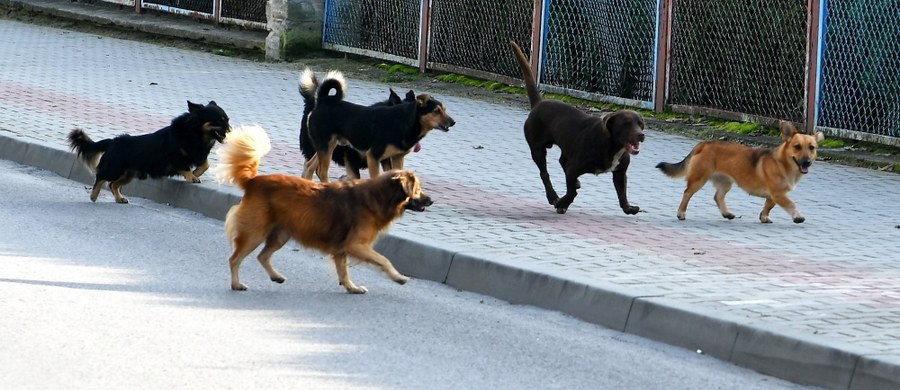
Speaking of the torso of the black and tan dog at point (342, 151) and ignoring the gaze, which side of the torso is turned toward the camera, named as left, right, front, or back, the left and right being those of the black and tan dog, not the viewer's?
right

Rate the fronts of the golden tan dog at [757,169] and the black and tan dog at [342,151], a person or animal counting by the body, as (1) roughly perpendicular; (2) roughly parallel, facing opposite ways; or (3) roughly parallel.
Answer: roughly parallel

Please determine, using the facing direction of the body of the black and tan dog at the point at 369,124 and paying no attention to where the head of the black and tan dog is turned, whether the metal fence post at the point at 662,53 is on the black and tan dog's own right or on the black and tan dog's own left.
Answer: on the black and tan dog's own left

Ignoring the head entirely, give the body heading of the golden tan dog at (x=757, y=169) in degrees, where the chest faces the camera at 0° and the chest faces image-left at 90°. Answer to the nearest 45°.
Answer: approximately 270°

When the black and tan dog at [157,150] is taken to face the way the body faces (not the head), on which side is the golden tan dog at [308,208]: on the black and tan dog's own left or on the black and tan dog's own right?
on the black and tan dog's own right

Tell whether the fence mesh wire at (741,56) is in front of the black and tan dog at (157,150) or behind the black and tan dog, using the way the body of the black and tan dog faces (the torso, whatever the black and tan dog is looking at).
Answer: in front

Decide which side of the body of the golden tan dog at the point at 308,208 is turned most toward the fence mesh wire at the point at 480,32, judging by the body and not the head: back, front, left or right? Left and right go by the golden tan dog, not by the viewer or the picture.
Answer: left

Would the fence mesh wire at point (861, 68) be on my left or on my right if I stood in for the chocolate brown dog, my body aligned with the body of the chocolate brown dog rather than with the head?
on my left

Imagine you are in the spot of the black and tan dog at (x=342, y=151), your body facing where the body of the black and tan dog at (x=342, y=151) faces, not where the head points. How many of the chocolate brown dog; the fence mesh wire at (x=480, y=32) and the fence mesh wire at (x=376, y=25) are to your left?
2

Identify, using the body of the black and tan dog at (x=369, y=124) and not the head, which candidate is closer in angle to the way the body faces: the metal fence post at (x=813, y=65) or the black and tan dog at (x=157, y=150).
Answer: the metal fence post

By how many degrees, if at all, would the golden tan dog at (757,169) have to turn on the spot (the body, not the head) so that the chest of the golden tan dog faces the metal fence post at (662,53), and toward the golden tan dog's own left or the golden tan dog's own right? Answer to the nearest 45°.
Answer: approximately 90° to the golden tan dog's own left

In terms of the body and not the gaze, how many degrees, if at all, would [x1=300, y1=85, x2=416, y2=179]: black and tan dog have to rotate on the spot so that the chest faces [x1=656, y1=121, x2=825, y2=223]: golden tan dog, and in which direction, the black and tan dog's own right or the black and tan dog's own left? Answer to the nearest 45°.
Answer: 0° — it already faces it

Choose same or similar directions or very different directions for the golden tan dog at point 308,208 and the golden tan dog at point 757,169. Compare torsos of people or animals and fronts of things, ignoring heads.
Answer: same or similar directions

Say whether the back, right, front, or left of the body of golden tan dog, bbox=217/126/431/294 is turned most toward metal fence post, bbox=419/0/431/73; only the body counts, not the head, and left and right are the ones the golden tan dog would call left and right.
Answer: left

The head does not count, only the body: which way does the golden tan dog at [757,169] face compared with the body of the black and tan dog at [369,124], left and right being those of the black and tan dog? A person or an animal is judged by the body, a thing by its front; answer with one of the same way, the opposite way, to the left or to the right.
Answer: the same way

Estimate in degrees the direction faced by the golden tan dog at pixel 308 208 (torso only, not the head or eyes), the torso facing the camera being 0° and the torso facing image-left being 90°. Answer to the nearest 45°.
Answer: approximately 270°

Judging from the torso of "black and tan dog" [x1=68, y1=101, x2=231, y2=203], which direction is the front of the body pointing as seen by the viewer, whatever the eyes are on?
to the viewer's right

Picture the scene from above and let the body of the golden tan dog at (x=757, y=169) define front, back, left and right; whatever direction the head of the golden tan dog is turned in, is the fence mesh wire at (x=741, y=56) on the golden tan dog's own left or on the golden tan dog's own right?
on the golden tan dog's own left

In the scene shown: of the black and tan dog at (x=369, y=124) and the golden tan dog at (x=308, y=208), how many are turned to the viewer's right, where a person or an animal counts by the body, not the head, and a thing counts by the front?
2

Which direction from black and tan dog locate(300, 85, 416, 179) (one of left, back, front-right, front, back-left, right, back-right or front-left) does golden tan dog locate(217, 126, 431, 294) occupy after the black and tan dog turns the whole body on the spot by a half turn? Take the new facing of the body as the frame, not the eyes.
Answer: left

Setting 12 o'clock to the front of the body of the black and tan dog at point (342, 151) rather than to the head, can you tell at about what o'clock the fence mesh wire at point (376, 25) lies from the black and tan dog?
The fence mesh wire is roughly at 9 o'clock from the black and tan dog.

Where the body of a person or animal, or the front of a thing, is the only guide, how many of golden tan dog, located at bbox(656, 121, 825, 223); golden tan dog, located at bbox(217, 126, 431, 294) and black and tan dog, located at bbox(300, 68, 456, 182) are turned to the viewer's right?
3
